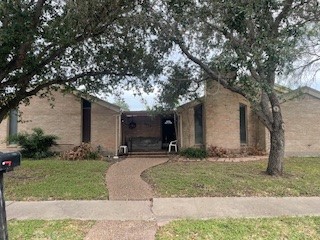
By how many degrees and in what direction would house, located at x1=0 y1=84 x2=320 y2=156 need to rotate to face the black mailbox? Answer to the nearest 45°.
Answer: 0° — it already faces it

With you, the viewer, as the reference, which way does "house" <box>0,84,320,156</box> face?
facing the viewer

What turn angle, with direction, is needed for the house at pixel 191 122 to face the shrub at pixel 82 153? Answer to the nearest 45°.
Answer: approximately 90° to its right

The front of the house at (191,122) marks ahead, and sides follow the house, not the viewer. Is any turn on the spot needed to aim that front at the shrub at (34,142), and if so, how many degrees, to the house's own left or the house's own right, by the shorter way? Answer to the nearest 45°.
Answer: approximately 90° to the house's own right
